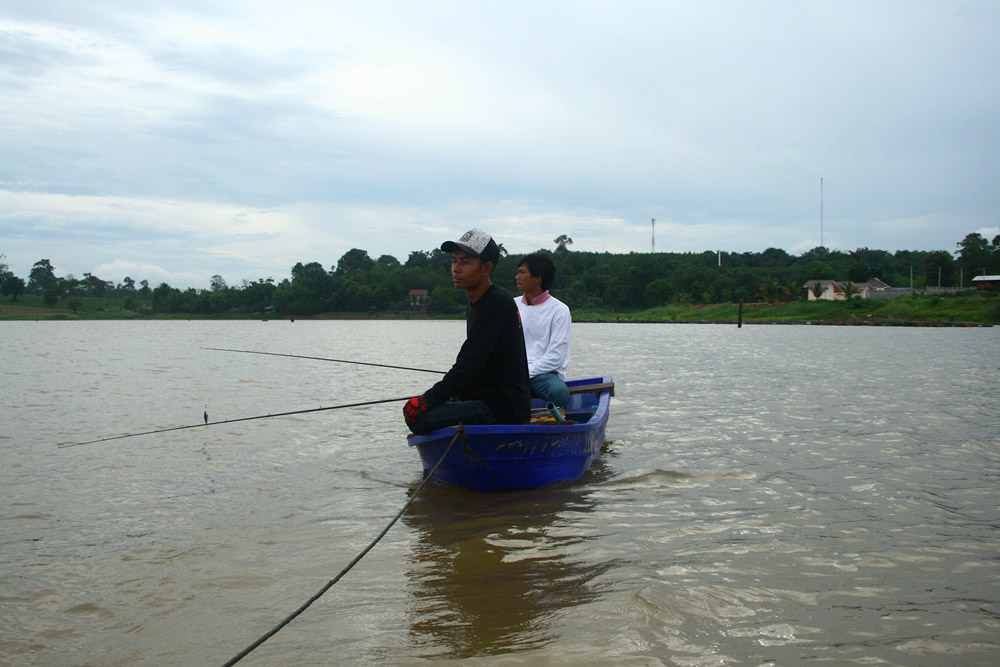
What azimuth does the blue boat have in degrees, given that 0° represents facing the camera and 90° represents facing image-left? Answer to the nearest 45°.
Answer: approximately 45°

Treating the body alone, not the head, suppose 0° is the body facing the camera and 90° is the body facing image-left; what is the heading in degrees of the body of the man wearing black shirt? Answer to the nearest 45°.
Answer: approximately 90°

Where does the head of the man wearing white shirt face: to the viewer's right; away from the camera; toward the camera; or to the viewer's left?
to the viewer's left
